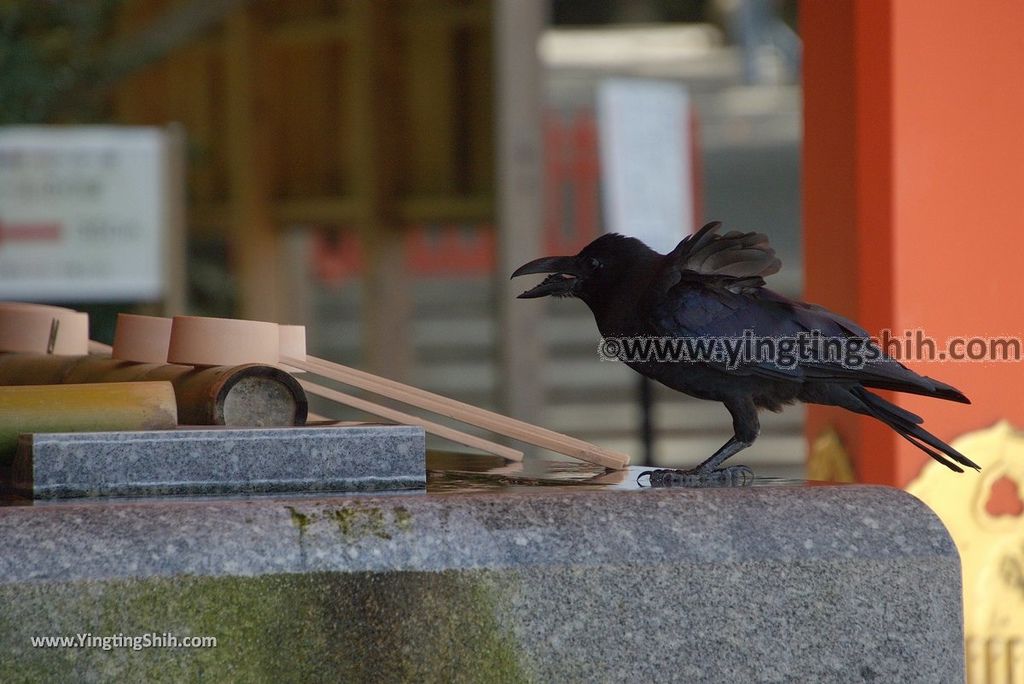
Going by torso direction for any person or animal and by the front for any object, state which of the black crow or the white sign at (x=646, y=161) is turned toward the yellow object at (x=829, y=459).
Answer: the white sign

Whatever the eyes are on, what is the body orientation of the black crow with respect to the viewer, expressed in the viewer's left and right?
facing to the left of the viewer

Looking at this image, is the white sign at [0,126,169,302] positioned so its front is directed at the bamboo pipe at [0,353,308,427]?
yes

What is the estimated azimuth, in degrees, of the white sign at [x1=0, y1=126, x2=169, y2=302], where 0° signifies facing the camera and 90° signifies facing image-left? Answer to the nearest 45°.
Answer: approximately 0°

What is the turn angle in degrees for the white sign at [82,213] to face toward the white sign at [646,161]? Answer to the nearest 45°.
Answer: approximately 90° to its left
